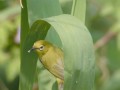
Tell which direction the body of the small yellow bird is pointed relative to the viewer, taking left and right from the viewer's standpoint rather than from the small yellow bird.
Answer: facing to the left of the viewer
